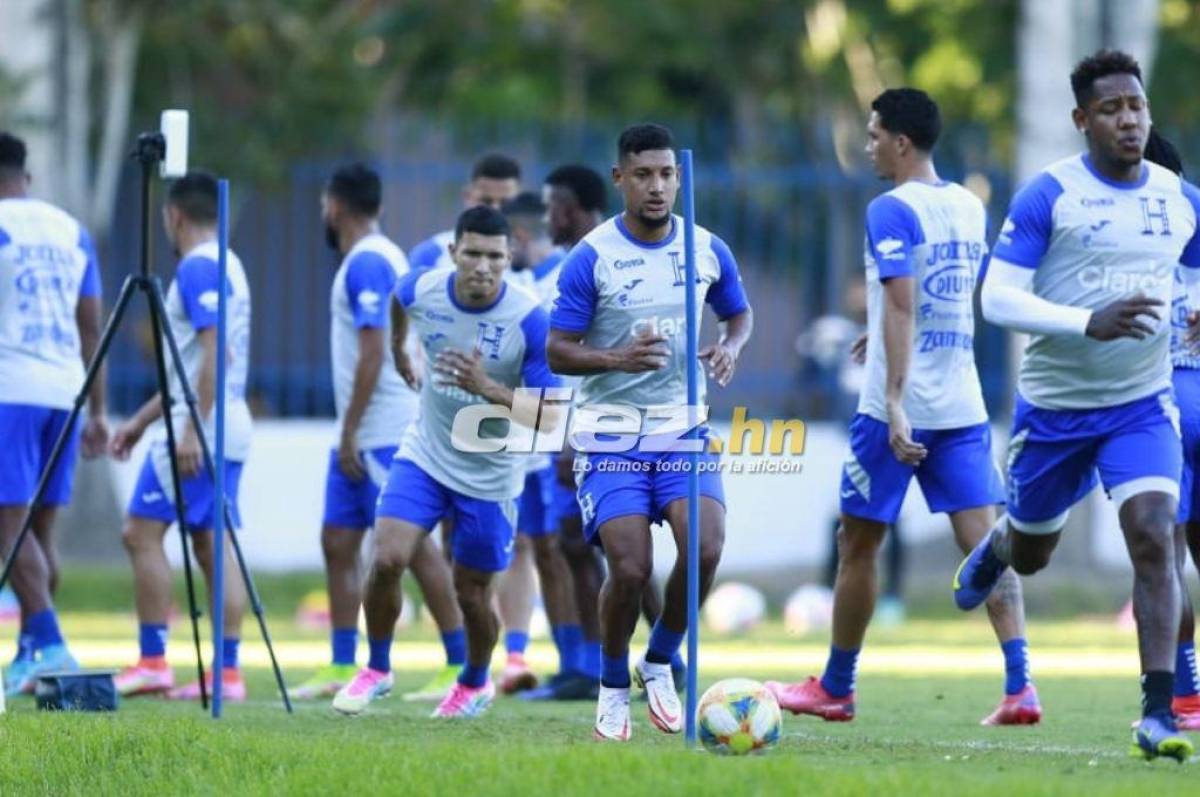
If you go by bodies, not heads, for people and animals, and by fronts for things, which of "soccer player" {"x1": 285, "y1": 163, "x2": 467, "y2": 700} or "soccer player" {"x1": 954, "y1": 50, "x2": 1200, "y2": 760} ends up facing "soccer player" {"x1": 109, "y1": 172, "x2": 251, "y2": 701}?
"soccer player" {"x1": 285, "y1": 163, "x2": 467, "y2": 700}

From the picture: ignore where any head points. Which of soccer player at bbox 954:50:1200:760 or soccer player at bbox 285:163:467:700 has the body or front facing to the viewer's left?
soccer player at bbox 285:163:467:700

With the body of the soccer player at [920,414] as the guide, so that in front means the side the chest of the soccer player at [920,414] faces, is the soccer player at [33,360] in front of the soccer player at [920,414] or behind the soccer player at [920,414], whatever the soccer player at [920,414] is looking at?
in front

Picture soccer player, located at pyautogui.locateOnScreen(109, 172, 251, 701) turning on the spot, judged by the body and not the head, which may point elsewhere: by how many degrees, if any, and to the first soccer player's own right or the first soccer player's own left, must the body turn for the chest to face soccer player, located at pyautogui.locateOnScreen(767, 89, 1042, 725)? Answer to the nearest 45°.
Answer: approximately 135° to the first soccer player's own left

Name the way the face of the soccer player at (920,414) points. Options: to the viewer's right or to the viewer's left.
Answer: to the viewer's left

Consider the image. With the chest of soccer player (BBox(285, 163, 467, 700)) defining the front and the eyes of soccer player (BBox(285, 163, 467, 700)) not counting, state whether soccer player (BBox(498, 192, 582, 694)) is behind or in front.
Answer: behind

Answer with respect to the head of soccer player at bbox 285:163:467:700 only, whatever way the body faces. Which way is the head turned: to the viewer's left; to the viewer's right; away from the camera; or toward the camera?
to the viewer's left

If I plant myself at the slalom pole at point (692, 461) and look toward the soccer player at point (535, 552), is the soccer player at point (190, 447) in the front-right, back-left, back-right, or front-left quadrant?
front-left

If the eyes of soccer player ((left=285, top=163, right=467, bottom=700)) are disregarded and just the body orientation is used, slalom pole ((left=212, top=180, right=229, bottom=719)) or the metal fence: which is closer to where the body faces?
the slalom pole
